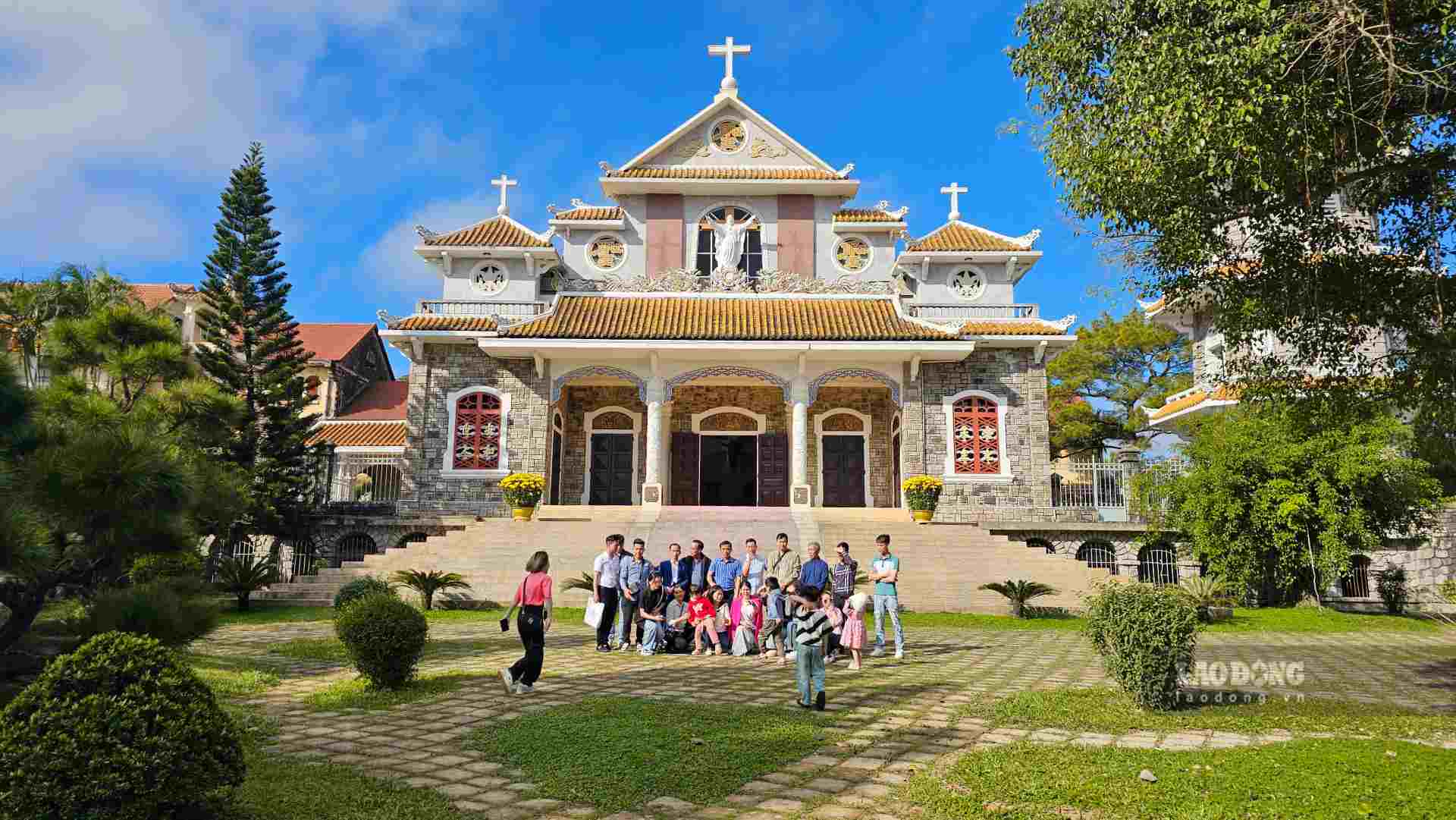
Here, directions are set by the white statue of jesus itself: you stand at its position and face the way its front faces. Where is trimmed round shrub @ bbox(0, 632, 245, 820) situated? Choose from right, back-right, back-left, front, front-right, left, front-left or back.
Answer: front

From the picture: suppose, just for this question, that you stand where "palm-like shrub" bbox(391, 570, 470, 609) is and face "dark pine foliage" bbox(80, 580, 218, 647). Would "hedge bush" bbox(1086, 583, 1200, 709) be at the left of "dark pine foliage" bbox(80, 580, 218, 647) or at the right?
left

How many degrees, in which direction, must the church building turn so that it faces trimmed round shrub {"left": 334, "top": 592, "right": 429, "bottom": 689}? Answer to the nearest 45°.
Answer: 0° — it already faces it

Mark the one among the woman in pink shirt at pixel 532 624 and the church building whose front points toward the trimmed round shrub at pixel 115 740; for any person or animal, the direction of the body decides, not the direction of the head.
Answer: the church building

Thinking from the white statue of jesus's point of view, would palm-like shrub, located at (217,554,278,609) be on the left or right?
on its right

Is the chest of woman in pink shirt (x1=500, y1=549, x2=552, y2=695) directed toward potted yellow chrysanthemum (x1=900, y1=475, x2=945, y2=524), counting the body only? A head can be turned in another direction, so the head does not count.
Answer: yes

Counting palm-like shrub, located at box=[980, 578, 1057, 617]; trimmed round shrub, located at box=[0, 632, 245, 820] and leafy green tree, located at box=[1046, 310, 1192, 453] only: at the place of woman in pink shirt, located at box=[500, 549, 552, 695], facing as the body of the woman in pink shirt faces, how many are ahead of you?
2

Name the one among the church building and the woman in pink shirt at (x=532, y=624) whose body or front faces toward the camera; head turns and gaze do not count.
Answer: the church building

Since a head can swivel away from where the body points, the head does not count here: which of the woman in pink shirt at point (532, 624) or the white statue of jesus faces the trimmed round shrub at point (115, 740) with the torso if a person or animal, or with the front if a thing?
the white statue of jesus

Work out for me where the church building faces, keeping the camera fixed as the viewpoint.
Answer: facing the viewer

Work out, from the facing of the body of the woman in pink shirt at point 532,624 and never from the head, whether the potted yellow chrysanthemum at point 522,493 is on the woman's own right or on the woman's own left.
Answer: on the woman's own left

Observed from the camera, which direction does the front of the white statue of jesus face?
facing the viewer

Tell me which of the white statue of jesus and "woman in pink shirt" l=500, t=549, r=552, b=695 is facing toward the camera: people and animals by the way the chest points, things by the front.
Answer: the white statue of jesus

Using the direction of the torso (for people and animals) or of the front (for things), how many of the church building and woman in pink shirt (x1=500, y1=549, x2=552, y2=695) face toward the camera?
1

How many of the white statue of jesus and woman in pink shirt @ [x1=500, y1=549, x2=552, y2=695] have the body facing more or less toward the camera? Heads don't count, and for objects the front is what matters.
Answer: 1

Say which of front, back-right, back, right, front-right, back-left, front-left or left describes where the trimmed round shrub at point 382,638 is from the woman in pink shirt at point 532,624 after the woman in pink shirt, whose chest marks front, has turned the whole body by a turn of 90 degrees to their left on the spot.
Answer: front-left

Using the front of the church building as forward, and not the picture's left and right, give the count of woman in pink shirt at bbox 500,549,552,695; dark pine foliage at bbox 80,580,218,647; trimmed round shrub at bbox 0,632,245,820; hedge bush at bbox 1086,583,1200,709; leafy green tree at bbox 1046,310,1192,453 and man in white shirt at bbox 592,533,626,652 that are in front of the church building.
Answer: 5

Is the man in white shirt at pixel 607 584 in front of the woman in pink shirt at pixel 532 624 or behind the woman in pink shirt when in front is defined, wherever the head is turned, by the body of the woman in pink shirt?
in front

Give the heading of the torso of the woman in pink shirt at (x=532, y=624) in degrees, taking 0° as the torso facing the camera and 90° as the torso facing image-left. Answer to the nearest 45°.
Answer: approximately 225°
